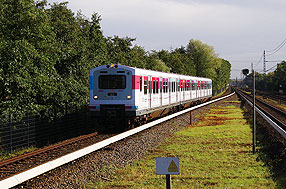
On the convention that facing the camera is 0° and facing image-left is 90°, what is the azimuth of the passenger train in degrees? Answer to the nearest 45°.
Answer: approximately 45°

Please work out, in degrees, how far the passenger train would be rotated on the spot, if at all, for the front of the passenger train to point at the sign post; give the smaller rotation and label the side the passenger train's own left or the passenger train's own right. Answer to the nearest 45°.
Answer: approximately 45° to the passenger train's own left
